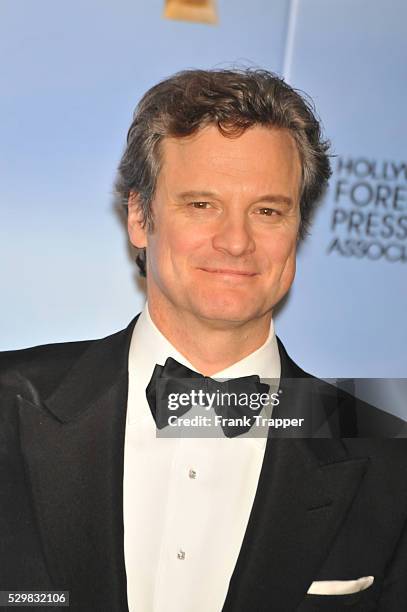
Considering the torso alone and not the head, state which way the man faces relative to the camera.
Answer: toward the camera
